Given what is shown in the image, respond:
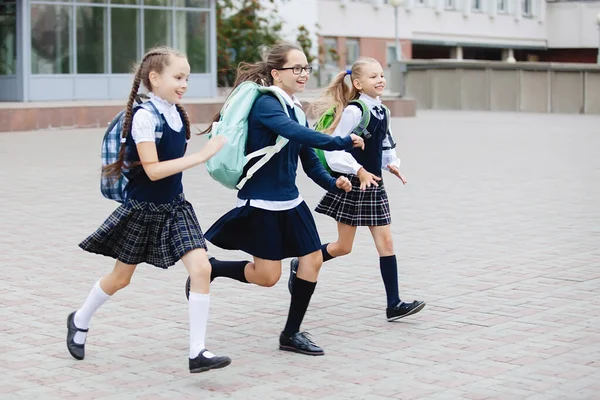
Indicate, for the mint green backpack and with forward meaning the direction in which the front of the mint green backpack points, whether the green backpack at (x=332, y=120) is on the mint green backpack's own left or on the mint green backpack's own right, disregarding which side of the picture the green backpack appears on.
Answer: on the mint green backpack's own right

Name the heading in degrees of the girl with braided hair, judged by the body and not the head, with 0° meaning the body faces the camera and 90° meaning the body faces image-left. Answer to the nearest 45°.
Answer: approximately 315°

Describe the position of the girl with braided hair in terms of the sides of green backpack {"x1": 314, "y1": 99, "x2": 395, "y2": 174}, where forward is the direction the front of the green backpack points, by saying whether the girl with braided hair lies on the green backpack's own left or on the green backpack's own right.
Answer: on the green backpack's own left

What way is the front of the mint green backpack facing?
to the viewer's left

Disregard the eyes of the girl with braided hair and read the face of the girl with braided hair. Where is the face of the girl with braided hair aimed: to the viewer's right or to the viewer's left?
to the viewer's right

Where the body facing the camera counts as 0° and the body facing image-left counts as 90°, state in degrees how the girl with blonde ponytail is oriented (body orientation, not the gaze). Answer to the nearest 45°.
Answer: approximately 315°

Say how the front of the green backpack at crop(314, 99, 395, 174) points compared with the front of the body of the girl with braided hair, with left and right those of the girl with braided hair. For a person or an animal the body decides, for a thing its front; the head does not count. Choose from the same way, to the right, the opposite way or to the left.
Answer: the opposite way

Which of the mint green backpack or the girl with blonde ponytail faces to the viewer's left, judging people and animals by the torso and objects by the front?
the mint green backpack

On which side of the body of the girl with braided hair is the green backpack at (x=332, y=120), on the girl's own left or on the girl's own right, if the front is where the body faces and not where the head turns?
on the girl's own left
